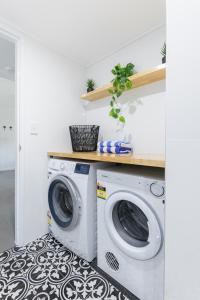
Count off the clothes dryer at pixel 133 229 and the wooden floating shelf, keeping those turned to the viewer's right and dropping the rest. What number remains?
0

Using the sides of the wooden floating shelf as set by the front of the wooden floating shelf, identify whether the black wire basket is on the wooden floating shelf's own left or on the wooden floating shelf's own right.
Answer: on the wooden floating shelf's own right

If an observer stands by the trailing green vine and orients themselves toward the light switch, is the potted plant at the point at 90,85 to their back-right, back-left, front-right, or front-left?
front-right

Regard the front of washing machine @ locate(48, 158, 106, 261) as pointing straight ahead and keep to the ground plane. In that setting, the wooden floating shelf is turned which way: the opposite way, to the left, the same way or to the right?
the same way

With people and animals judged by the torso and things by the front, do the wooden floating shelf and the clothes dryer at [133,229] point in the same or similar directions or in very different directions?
same or similar directions

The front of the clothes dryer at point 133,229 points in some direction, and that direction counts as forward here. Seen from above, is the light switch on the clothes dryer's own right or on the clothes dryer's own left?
on the clothes dryer's own right

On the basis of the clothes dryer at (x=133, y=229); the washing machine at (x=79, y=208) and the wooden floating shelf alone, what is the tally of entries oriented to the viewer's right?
0

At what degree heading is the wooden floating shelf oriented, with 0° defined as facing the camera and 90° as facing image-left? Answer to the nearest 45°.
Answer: approximately 45°

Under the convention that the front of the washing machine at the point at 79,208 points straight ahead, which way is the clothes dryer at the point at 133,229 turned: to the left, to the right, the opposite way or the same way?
the same way
